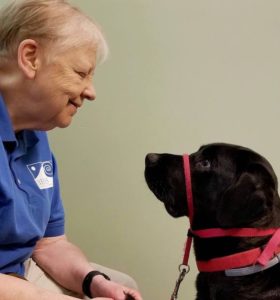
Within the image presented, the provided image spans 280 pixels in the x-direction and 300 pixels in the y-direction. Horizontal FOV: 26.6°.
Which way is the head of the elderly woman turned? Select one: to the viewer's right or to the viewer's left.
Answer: to the viewer's right

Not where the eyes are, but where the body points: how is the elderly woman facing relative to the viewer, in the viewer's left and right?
facing the viewer and to the right of the viewer
